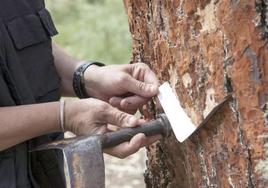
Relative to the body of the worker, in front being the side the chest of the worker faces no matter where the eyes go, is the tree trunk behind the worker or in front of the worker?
in front
